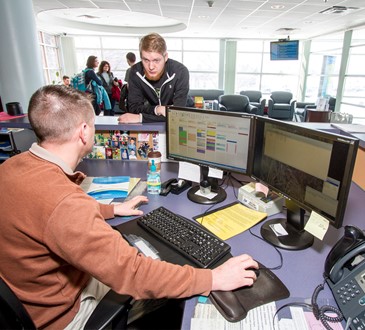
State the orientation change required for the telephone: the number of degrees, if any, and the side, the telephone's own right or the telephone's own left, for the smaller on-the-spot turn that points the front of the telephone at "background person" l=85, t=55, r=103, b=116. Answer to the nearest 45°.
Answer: approximately 90° to the telephone's own right

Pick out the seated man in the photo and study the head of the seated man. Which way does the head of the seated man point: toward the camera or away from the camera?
away from the camera

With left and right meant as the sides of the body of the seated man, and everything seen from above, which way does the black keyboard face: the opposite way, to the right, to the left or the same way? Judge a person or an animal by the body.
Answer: the opposite way

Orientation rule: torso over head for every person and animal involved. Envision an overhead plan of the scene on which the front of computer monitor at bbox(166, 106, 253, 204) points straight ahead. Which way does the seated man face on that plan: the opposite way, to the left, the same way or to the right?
the opposite way

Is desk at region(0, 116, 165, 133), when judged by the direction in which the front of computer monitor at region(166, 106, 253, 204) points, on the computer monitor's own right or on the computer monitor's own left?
on the computer monitor's own right

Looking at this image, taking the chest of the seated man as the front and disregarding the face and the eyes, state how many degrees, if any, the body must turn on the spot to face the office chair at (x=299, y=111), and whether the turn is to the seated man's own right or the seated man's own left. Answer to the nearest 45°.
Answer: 0° — they already face it

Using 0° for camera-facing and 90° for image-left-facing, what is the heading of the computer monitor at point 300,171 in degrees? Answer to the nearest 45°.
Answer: approximately 45°

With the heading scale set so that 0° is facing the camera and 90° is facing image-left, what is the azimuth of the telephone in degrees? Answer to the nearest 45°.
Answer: approximately 45°
